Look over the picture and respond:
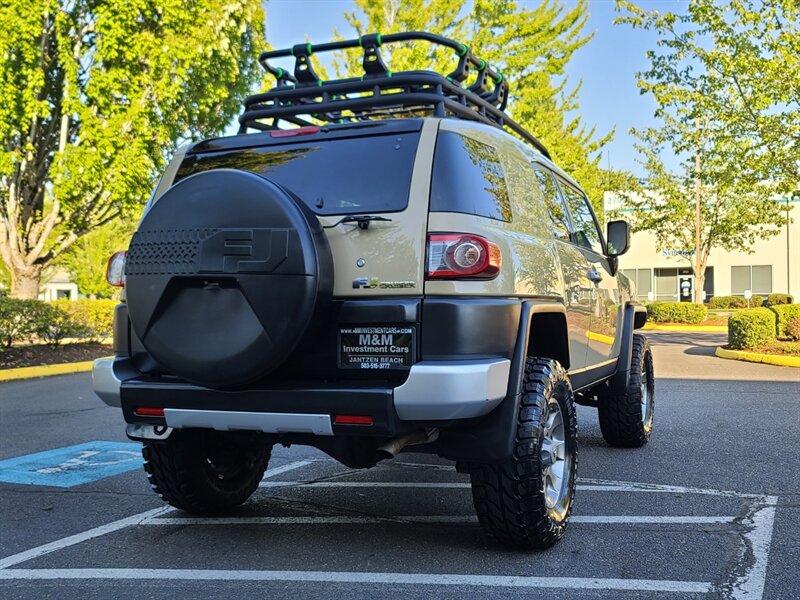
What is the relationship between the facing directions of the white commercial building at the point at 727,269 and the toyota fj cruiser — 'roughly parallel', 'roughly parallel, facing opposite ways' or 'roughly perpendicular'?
roughly parallel, facing opposite ways

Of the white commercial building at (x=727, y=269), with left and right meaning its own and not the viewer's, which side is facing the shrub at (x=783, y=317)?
front

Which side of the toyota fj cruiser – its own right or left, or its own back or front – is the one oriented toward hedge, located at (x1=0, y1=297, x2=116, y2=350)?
left

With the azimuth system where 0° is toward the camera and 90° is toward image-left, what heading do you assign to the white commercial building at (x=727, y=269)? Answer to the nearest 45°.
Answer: approximately 0°

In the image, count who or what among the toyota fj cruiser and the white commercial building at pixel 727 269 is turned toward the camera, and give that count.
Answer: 1

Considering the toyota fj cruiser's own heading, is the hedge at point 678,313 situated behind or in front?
in front

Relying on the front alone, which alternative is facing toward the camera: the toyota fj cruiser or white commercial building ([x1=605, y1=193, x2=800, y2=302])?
the white commercial building

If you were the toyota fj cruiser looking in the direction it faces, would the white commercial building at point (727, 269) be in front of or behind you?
in front

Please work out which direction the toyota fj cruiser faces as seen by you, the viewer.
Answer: facing away from the viewer and to the right of the viewer

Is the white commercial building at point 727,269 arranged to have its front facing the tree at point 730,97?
yes

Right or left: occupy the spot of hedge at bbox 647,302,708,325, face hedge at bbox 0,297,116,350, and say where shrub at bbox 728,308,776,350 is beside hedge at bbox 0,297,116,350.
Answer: left

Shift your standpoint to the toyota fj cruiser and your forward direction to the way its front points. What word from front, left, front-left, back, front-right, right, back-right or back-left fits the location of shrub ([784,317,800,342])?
front

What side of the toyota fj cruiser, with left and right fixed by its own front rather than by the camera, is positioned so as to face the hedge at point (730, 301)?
front
